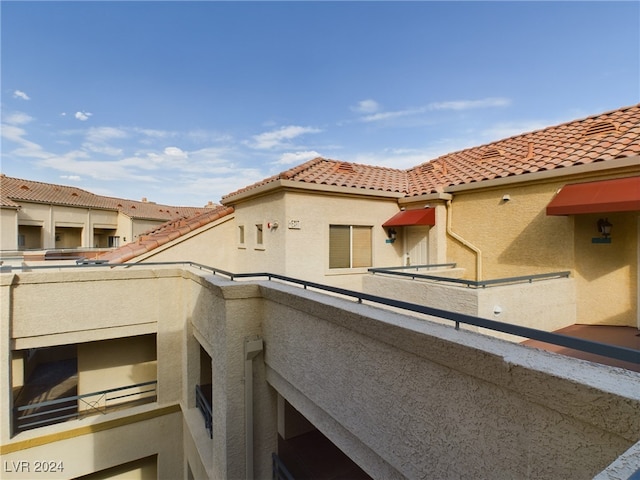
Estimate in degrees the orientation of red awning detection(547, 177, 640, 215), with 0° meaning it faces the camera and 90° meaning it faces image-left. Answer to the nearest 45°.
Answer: approximately 45°

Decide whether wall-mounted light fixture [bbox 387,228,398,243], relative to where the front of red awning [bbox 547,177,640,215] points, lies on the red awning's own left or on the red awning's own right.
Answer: on the red awning's own right

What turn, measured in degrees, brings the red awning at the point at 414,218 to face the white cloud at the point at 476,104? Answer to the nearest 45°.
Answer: approximately 180°

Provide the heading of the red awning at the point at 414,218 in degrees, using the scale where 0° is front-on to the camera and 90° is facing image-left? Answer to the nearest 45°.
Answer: approximately 45°

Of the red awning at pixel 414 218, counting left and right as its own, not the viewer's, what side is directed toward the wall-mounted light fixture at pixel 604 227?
left

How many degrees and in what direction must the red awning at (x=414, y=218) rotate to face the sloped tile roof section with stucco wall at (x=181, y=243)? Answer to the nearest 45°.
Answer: approximately 45° to its right
